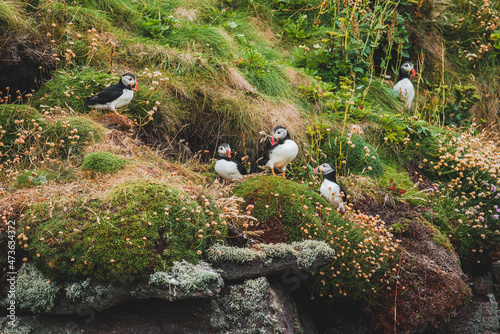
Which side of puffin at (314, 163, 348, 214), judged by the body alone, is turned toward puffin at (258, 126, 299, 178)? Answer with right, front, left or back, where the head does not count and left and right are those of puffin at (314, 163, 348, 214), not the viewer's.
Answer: right

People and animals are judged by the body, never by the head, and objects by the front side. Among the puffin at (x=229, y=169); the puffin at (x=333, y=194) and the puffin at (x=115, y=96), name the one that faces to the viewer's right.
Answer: the puffin at (x=115, y=96)

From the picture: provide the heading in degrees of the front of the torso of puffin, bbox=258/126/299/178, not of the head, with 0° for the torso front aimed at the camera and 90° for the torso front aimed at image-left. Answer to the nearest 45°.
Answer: approximately 315°

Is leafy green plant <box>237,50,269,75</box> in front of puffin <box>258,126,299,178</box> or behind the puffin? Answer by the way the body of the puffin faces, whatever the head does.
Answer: behind

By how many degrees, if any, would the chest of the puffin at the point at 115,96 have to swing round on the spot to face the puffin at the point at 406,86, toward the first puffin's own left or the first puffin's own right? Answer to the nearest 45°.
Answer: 0° — it already faces it

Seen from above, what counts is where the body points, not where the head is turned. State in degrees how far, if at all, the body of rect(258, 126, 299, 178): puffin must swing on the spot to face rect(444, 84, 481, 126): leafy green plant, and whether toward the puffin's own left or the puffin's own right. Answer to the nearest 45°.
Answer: approximately 90° to the puffin's own left

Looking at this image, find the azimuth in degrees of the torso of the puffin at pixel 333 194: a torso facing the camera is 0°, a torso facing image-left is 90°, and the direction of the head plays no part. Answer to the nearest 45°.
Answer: approximately 45°

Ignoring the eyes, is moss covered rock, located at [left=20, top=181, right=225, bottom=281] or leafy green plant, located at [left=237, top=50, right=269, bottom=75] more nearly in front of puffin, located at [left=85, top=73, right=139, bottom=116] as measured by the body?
the leafy green plant

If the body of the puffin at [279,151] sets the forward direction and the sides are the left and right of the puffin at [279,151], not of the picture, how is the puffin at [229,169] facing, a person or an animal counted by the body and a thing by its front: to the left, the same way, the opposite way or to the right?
to the right

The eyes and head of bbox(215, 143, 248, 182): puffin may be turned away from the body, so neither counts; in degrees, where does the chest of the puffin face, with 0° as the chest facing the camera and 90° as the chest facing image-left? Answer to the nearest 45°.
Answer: approximately 45°

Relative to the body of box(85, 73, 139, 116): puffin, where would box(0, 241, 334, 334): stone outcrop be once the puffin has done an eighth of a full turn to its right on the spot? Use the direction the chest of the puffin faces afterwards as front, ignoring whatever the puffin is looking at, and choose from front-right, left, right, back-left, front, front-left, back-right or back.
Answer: front-right

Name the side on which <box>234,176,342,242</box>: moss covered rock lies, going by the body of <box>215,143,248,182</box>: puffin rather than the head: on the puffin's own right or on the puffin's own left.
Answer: on the puffin's own left

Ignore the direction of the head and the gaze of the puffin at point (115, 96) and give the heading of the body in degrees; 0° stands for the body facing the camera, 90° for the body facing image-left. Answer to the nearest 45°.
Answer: approximately 270°

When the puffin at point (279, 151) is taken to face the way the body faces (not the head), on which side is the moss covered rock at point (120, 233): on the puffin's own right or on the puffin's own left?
on the puffin's own right

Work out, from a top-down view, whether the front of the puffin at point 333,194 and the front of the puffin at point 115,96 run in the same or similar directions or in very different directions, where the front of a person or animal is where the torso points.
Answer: very different directions
